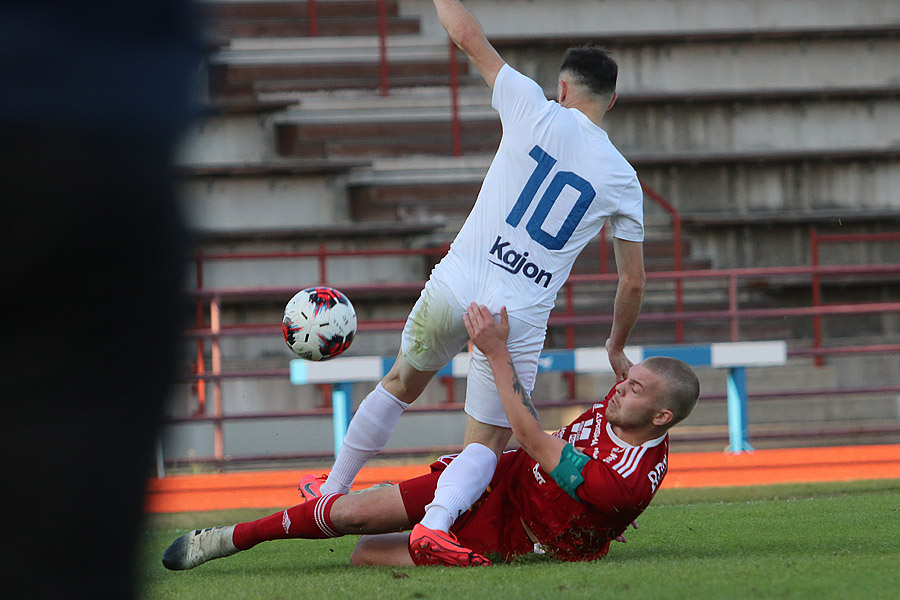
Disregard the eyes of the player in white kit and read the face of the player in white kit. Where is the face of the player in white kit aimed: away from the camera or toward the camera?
away from the camera

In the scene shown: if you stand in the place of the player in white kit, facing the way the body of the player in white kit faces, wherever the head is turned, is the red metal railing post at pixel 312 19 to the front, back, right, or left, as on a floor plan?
front

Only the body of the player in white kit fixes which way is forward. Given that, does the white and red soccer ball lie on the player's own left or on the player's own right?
on the player's own left

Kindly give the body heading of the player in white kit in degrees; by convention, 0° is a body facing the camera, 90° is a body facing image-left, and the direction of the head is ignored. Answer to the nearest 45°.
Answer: approximately 180°

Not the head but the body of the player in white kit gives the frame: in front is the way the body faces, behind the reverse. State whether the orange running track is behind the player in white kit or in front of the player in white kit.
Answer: in front

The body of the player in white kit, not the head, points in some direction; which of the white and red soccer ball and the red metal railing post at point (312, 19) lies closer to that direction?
the red metal railing post
